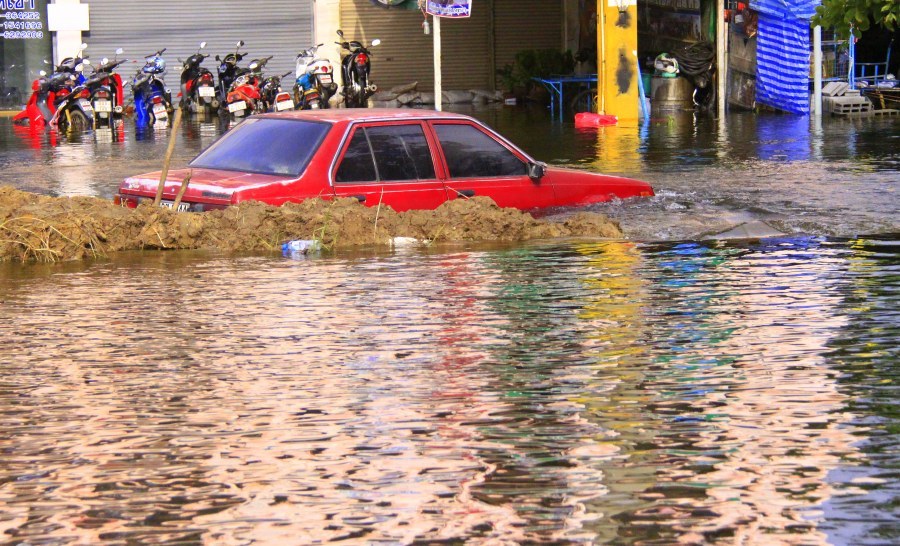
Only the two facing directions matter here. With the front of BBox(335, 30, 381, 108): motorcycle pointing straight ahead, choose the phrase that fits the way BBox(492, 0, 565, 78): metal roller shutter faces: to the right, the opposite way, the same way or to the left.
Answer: the opposite way

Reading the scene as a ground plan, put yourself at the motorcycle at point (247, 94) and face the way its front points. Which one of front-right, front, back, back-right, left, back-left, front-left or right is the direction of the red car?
back-right

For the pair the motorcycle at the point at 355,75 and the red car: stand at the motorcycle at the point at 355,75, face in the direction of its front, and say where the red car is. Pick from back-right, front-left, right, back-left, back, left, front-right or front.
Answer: back

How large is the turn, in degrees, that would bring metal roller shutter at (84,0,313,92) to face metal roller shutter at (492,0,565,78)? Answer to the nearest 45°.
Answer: approximately 90° to its left

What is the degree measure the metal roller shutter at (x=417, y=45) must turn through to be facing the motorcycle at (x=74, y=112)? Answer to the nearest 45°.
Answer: approximately 45° to its right

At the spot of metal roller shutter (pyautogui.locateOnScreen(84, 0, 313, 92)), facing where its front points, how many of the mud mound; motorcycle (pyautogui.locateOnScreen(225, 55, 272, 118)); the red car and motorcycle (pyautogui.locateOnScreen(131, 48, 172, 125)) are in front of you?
4

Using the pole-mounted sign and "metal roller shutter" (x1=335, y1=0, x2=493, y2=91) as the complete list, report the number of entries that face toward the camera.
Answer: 2

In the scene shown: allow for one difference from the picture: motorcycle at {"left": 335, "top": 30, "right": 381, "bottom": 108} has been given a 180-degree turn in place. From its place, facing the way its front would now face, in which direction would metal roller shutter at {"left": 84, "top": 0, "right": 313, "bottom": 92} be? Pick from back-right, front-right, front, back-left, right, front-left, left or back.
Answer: back-right

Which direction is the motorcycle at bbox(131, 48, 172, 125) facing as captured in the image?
away from the camera
